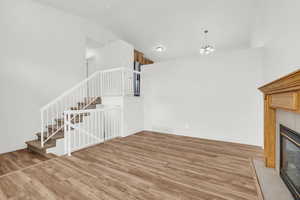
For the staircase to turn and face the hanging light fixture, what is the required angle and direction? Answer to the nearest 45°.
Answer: approximately 135° to its left

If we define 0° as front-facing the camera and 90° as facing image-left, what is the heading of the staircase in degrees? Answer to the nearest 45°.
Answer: approximately 45°
